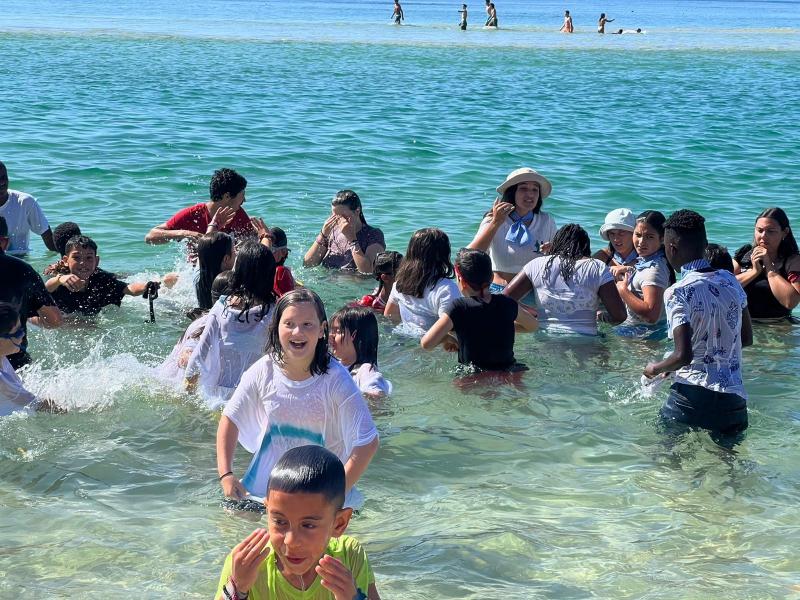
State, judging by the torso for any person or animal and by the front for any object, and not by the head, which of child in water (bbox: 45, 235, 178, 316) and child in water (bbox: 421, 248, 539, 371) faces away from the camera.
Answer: child in water (bbox: 421, 248, 539, 371)

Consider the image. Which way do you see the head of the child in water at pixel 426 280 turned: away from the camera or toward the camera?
away from the camera

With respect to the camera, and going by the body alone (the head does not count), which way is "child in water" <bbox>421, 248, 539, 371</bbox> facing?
away from the camera

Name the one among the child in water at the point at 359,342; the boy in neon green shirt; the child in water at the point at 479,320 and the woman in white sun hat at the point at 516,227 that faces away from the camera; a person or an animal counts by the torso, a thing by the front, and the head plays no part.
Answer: the child in water at the point at 479,320

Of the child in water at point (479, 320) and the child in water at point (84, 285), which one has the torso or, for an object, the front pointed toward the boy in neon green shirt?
the child in water at point (84, 285)

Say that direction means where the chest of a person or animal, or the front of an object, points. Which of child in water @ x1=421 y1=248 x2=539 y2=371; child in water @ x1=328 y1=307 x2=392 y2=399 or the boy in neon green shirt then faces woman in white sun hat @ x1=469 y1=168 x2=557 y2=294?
child in water @ x1=421 y1=248 x2=539 y2=371

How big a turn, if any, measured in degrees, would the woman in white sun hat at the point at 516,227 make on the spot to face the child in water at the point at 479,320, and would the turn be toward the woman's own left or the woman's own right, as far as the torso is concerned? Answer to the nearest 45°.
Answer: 0° — they already face them

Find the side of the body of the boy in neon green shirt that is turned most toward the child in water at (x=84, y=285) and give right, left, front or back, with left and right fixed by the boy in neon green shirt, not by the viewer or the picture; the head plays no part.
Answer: back
